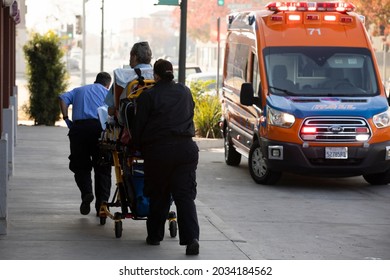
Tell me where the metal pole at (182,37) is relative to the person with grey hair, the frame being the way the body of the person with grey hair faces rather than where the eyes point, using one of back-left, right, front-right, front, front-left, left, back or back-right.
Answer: front-right

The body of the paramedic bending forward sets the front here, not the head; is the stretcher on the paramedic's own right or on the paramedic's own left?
on the paramedic's own right

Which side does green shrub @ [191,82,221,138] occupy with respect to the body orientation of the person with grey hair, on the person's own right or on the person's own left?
on the person's own right

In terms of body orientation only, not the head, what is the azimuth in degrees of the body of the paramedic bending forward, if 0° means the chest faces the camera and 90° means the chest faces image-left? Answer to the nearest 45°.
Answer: approximately 225°

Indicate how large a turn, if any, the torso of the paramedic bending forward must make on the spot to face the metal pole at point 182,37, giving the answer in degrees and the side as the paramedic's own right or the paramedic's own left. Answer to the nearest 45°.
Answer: approximately 45° to the paramedic's own left

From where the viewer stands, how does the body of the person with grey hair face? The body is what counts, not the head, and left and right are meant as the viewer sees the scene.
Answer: facing away from the viewer and to the left of the viewer

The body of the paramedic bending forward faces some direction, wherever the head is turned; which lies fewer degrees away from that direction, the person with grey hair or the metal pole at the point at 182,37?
the metal pole
